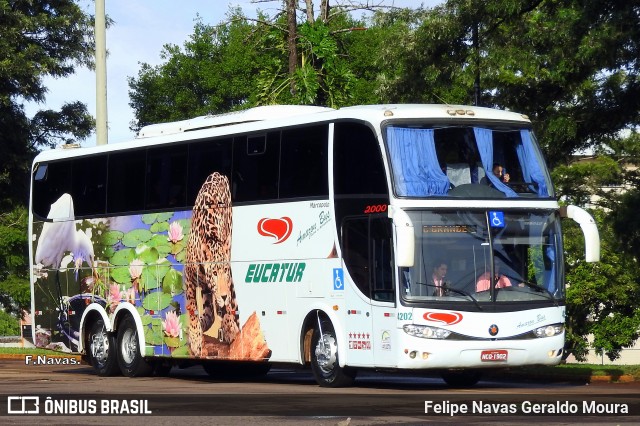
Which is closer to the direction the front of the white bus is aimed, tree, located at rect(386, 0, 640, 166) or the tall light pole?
the tree

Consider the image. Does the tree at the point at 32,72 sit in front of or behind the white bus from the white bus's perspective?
behind

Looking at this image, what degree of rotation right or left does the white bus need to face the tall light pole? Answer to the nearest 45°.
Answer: approximately 180°

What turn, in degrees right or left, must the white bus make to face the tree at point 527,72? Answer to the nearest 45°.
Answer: approximately 90° to its left

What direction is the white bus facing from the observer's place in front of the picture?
facing the viewer and to the right of the viewer
